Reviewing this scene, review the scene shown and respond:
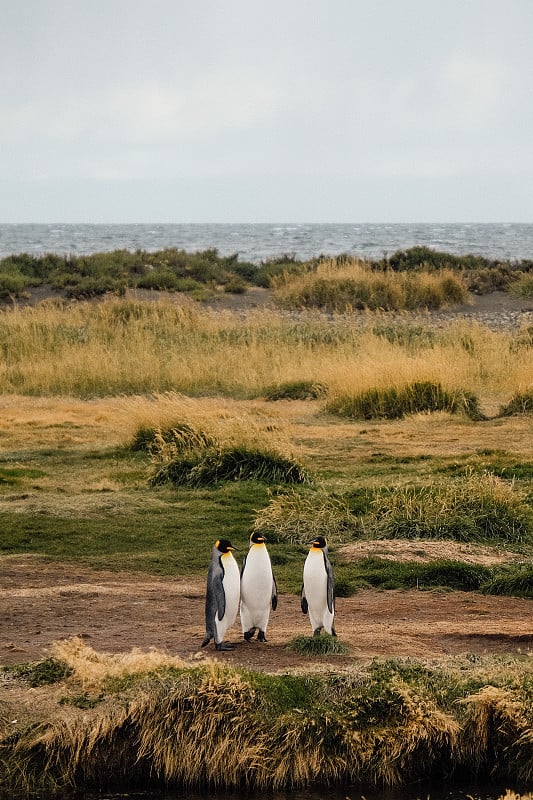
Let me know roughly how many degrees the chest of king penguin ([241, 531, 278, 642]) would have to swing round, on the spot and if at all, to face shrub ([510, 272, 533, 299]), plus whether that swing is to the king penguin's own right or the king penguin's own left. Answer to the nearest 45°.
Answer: approximately 180°

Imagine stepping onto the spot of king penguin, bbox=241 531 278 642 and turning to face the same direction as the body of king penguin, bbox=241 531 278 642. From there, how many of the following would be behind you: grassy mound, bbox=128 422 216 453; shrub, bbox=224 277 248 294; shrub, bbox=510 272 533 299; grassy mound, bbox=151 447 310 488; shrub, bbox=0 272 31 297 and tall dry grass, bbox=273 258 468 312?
6

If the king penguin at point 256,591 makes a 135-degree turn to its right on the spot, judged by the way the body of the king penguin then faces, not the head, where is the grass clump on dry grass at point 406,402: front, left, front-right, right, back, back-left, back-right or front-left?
front-right

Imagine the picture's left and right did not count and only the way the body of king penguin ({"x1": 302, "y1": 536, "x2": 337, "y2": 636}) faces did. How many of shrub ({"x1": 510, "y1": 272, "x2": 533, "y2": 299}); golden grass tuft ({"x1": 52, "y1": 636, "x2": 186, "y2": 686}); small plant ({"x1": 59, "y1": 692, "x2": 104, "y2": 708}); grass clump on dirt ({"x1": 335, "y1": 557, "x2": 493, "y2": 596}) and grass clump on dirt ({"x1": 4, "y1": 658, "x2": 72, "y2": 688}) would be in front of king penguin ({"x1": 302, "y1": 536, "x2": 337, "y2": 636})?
3

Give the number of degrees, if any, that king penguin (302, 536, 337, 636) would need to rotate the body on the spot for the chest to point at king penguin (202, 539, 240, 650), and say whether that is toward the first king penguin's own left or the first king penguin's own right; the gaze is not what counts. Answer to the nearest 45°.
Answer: approximately 45° to the first king penguin's own right

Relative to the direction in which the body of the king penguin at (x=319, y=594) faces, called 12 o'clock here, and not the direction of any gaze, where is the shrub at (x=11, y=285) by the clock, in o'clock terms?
The shrub is roughly at 4 o'clock from the king penguin.

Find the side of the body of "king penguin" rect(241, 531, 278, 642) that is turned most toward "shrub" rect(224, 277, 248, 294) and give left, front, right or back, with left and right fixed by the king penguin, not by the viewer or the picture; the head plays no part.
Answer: back

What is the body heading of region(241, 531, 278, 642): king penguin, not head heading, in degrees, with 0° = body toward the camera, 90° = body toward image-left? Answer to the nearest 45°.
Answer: approximately 0°

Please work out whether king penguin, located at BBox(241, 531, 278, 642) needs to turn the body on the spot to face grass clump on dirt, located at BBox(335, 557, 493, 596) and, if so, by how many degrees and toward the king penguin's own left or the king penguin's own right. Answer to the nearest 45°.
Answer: approximately 135° to the king penguin's own left

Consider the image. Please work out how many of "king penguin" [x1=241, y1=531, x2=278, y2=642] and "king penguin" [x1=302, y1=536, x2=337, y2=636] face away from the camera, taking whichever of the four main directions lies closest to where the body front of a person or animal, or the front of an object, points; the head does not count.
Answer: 0

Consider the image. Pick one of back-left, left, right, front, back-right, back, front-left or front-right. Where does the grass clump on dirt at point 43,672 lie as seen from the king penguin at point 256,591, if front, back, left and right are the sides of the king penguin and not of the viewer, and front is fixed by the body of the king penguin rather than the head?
front-right

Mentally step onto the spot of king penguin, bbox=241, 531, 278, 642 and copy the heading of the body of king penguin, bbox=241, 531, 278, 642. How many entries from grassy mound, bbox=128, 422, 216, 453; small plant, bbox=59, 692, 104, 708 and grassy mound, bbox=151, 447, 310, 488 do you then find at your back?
2

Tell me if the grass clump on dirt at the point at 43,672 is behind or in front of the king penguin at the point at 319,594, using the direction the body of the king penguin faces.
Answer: in front

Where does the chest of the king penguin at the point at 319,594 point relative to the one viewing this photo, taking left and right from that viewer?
facing the viewer and to the left of the viewer

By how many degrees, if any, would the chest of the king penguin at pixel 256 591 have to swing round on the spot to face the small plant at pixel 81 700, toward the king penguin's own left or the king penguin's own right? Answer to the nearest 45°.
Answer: approximately 45° to the king penguin's own right
